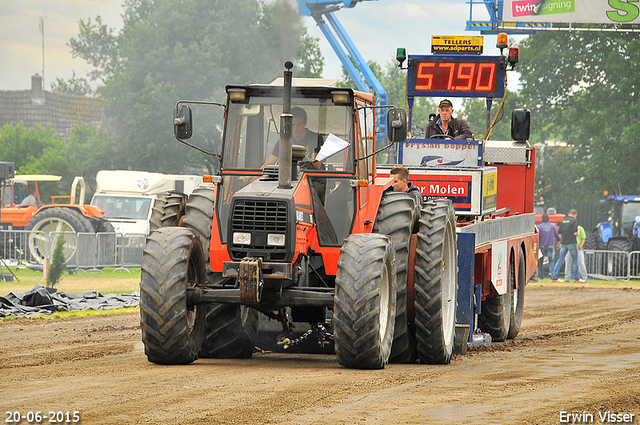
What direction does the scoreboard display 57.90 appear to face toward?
toward the camera

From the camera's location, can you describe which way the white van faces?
facing the viewer and to the left of the viewer

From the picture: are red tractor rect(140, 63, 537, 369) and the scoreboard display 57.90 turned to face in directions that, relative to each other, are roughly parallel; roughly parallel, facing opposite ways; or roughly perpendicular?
roughly parallel

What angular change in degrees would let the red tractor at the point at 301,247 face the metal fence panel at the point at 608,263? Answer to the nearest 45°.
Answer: approximately 135° to its left

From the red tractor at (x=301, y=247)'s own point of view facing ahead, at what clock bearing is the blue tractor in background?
The blue tractor in background is roughly at 7 o'clock from the red tractor.

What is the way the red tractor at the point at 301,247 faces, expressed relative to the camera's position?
facing the viewer

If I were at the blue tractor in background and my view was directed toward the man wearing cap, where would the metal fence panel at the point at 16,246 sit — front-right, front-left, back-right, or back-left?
front-right

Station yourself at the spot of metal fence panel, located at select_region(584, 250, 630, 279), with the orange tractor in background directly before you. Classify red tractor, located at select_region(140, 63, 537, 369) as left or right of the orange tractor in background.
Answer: left

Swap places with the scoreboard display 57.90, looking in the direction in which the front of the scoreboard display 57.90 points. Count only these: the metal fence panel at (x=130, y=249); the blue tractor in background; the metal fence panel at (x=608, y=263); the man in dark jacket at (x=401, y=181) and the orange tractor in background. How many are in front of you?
1

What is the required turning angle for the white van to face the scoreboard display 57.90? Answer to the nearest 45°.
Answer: approximately 45° to its left

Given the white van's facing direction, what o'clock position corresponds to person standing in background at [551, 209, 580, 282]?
The person standing in background is roughly at 8 o'clock from the white van.

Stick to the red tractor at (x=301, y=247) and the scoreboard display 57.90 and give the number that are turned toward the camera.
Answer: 2

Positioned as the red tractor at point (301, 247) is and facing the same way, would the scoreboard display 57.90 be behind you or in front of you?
behind

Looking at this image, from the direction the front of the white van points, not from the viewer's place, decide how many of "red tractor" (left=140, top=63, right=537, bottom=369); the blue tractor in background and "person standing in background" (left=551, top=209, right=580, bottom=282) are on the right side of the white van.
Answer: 0

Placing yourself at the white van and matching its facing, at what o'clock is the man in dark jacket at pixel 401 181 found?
The man in dark jacket is roughly at 10 o'clock from the white van.

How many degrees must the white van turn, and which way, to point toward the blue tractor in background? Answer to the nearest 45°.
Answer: approximately 135° to its left

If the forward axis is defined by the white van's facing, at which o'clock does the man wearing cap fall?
The man wearing cap is roughly at 10 o'clock from the white van.
